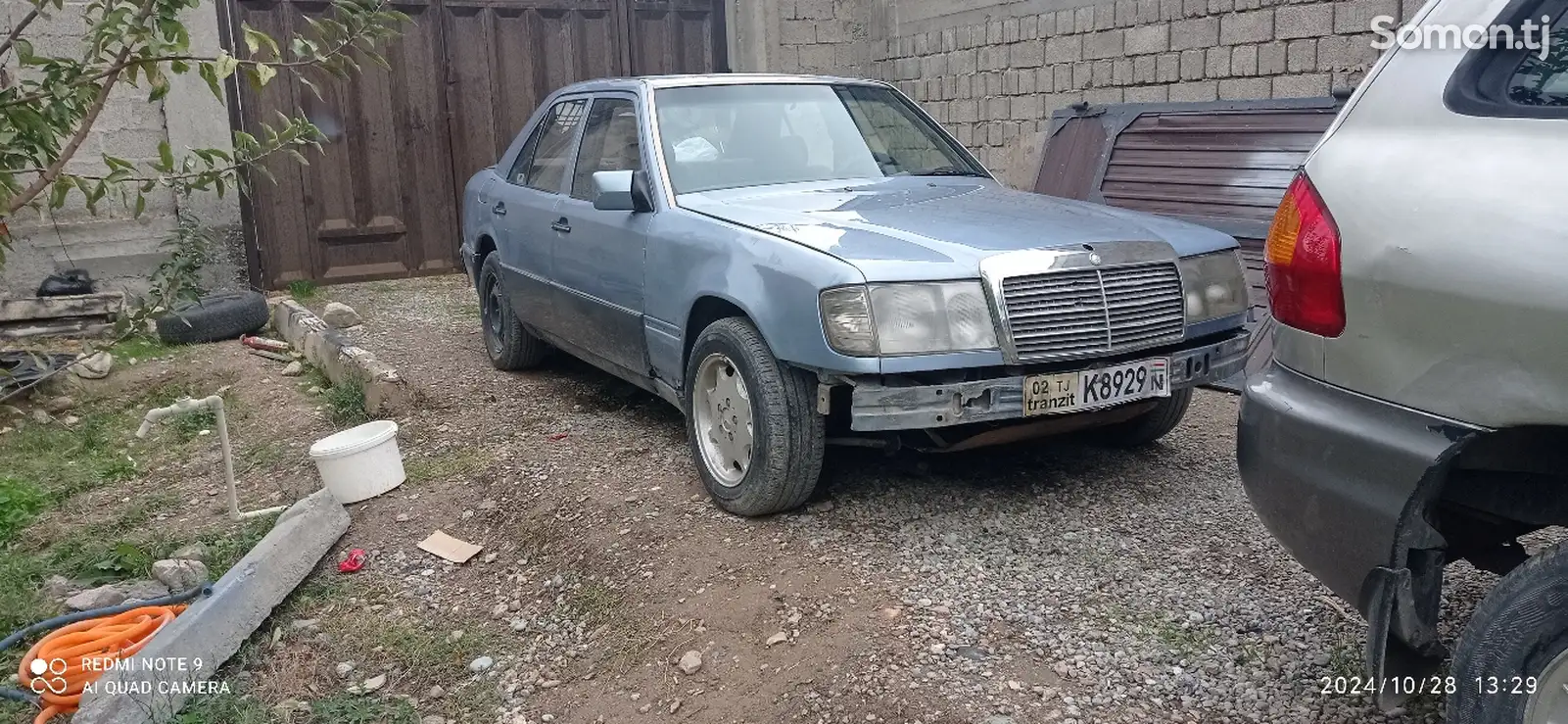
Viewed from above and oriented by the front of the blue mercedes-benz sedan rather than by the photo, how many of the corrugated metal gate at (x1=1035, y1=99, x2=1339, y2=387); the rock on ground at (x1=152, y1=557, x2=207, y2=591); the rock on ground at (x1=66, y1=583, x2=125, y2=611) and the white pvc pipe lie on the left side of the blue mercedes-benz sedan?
1

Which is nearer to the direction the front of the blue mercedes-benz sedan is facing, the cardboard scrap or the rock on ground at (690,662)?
the rock on ground

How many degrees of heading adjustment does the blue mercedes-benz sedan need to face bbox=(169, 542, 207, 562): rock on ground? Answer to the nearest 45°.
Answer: approximately 135° to its right

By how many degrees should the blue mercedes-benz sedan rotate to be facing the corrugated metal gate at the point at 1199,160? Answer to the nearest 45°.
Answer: approximately 90° to its left

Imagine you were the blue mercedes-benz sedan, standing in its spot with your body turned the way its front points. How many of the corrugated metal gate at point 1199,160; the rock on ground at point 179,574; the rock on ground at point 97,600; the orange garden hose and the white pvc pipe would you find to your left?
1

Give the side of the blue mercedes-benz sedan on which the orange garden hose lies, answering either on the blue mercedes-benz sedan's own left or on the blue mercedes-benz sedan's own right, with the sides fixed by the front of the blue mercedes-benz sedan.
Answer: on the blue mercedes-benz sedan's own right

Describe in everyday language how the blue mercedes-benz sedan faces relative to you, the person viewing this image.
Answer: facing the viewer and to the right of the viewer

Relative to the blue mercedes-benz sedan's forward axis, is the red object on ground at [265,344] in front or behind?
behind

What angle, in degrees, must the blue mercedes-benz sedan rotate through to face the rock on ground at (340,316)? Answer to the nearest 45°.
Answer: approximately 180°

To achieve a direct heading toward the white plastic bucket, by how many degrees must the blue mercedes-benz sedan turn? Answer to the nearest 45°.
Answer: approximately 135° to its right

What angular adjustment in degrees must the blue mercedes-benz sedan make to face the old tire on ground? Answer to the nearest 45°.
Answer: approximately 180°
